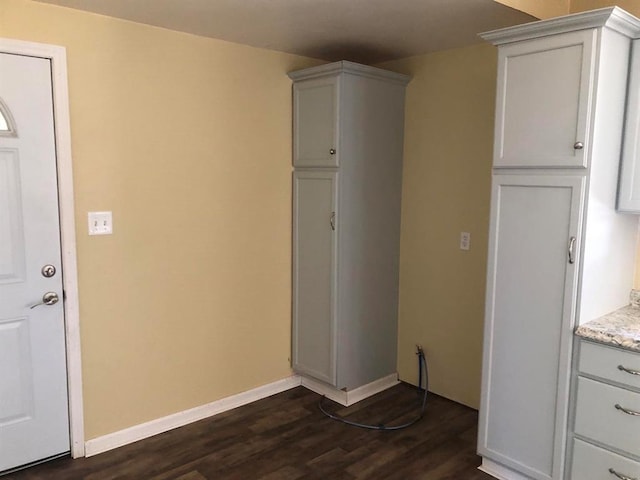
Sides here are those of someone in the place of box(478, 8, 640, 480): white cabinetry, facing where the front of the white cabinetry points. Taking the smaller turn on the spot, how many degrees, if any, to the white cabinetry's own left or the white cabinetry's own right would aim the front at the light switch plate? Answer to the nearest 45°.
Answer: approximately 45° to the white cabinetry's own right

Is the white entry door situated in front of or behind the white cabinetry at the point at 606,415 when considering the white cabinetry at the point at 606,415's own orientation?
in front

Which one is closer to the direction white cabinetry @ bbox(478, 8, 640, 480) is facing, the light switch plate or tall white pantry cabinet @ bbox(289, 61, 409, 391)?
the light switch plate

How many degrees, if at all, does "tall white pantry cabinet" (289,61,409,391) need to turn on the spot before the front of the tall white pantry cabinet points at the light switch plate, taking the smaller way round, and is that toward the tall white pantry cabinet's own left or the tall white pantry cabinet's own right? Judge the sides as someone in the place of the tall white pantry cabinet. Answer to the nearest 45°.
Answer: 0° — it already faces it

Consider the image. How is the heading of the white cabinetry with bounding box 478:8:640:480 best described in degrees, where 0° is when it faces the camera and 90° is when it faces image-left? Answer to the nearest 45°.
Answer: approximately 45°

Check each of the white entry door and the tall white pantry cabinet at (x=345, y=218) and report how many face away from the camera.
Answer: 0

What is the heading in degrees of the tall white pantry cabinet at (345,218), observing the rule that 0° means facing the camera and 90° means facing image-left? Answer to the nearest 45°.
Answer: approximately 45°

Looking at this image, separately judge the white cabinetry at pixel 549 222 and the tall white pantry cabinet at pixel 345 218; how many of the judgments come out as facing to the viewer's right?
0
